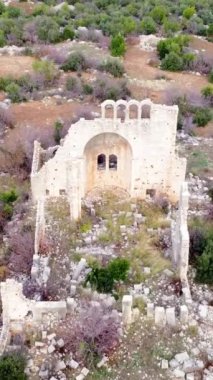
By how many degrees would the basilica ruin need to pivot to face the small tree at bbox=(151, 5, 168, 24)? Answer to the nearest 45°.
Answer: approximately 180°

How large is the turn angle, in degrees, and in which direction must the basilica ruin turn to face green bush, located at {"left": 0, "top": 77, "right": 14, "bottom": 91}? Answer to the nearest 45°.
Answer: approximately 135° to its right

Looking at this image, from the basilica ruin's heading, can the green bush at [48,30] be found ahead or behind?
behind

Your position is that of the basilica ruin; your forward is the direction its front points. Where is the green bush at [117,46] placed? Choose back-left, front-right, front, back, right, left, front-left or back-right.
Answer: back

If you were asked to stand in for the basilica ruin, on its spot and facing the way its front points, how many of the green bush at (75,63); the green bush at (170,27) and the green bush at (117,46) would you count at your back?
3

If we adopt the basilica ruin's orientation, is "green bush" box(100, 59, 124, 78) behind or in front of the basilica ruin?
behind

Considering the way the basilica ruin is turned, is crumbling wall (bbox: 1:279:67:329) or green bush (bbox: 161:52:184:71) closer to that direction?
the crumbling wall

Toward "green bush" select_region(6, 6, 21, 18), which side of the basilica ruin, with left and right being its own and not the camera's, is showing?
back

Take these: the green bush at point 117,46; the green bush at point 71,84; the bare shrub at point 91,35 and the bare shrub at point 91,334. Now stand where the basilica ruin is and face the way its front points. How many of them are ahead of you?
1

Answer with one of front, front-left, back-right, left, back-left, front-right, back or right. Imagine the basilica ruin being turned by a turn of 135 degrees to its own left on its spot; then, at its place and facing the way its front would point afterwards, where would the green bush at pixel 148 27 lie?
front-left

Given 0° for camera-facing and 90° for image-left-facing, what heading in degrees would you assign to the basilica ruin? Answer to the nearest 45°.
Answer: approximately 0°

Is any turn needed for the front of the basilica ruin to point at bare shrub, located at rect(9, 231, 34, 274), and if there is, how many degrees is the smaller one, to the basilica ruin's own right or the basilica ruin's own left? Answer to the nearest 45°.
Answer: approximately 45° to the basilica ruin's own right

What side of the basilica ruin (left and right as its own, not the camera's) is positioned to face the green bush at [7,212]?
right

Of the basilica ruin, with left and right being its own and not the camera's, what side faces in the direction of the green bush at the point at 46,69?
back
